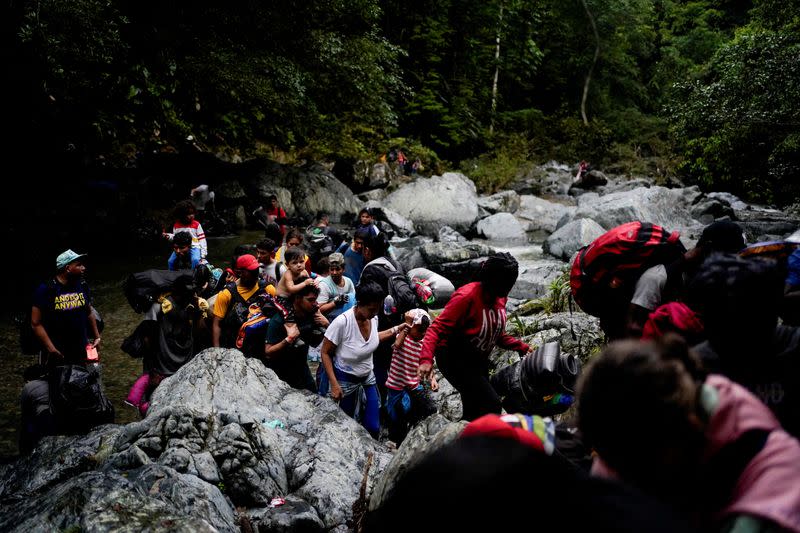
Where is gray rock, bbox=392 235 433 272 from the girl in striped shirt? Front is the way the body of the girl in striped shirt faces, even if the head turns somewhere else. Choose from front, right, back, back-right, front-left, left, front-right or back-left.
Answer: back-left

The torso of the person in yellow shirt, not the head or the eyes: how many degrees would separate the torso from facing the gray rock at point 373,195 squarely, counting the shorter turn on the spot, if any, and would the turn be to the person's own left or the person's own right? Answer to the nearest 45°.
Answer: approximately 135° to the person's own left

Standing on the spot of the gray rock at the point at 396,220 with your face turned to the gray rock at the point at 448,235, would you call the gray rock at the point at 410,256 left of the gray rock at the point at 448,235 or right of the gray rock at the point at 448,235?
right

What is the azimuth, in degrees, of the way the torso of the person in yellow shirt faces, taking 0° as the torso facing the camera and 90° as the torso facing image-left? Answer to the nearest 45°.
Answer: approximately 315°

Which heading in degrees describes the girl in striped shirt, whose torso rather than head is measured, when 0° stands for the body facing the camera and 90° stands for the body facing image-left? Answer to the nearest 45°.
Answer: approximately 315°

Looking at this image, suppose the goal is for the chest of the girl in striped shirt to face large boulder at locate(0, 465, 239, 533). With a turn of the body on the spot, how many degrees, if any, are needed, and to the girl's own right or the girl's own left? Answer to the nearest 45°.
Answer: approximately 90° to the girl's own right
